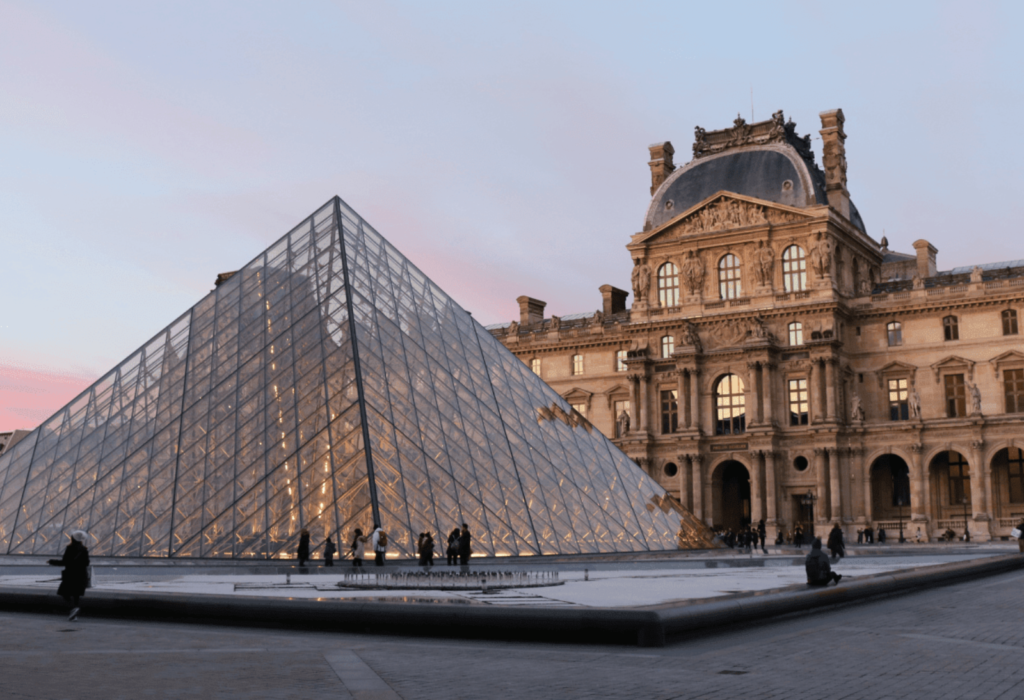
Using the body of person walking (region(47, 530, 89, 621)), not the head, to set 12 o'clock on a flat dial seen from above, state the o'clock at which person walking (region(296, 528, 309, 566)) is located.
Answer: person walking (region(296, 528, 309, 566)) is roughly at 4 o'clock from person walking (region(47, 530, 89, 621)).

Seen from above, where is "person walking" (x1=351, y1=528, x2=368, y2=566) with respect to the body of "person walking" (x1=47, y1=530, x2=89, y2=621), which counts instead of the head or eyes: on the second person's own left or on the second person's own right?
on the second person's own right

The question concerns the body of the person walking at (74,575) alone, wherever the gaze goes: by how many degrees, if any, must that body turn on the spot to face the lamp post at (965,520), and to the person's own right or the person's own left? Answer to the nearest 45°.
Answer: approximately 135° to the person's own right

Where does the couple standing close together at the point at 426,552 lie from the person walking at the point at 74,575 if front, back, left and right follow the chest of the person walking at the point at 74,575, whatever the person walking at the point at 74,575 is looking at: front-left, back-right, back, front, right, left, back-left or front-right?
back-right

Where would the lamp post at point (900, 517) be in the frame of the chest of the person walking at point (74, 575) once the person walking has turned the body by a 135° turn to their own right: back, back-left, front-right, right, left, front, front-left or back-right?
front

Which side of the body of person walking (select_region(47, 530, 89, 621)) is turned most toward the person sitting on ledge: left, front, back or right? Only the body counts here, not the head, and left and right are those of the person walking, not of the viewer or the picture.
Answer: back

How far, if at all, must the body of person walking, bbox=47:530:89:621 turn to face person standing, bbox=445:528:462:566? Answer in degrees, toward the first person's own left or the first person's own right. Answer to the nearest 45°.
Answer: approximately 135° to the first person's own right

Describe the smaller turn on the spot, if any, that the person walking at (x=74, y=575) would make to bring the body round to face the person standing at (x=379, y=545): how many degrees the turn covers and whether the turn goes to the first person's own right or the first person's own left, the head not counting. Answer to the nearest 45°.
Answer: approximately 135° to the first person's own right

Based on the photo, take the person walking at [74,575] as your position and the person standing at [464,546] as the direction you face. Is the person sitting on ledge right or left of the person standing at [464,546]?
right

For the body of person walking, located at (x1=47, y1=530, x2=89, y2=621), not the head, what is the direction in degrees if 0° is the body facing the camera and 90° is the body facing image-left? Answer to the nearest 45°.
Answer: approximately 90°
